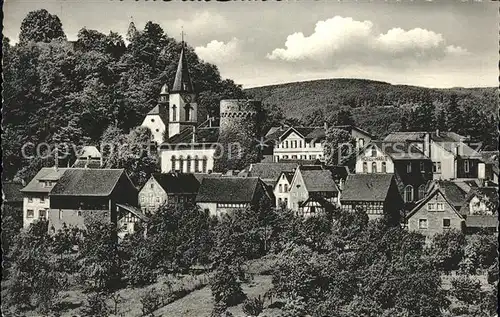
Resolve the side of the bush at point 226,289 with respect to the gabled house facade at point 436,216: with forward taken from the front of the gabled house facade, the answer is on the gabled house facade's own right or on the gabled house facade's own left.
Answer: on the gabled house facade's own right

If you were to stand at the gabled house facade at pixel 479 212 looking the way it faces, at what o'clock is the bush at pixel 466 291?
The bush is roughly at 12 o'clock from the gabled house facade.

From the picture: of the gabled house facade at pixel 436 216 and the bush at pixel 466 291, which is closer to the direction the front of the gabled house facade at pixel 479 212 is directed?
the bush

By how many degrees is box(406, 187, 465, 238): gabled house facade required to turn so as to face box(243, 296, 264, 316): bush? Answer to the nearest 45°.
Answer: approximately 45° to its right

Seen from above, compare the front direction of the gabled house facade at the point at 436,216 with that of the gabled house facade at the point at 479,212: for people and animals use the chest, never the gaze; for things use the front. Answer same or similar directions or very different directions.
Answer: same or similar directions

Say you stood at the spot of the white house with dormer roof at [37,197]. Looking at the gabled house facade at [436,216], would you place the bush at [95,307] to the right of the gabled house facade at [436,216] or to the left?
right

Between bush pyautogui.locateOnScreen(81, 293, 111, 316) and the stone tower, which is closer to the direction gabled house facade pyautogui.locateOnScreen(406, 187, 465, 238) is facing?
the bush

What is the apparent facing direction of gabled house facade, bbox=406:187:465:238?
toward the camera

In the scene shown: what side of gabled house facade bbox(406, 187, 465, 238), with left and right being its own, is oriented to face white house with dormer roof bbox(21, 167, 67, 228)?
right

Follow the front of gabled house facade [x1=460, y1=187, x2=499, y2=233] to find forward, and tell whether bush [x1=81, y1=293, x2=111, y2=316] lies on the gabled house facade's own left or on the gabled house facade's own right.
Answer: on the gabled house facade's own right

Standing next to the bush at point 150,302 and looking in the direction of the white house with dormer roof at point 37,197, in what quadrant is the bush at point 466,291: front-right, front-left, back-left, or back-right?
back-right

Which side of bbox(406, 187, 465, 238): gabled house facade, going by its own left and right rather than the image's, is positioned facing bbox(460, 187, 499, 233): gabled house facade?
left

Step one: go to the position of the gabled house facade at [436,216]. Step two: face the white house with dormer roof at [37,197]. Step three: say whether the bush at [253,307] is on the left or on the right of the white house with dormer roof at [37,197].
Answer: left

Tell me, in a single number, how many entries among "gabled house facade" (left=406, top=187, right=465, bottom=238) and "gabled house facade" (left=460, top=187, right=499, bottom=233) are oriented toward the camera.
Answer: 2

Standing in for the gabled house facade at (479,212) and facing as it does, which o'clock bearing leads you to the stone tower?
The stone tower is roughly at 4 o'clock from the gabled house facade.

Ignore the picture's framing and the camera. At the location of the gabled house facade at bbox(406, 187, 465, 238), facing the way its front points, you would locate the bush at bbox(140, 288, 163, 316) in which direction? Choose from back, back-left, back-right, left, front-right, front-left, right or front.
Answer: front-right
